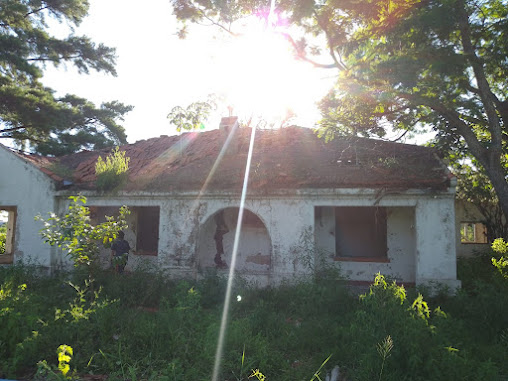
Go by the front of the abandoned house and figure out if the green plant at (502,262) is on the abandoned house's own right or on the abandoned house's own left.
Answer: on the abandoned house's own left

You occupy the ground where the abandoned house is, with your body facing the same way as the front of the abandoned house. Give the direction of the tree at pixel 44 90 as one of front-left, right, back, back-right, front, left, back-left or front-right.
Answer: back-right

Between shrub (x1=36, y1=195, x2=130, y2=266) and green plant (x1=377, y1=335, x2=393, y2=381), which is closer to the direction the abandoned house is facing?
the green plant

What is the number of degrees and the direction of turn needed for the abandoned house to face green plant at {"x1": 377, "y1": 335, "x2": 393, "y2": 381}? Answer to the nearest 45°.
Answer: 0° — it already faces it

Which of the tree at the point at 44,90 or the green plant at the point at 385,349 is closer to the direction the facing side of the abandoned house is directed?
the green plant

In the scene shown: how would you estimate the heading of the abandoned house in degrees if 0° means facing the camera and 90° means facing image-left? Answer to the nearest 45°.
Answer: approximately 0°
